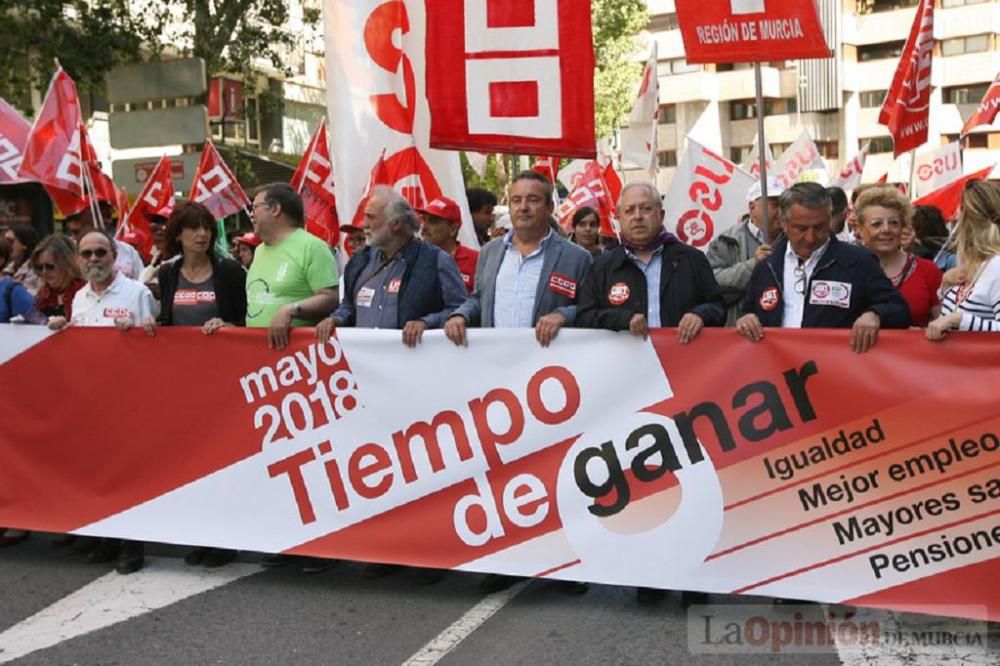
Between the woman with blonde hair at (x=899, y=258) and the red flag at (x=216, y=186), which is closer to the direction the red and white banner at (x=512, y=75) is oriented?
the woman with blonde hair

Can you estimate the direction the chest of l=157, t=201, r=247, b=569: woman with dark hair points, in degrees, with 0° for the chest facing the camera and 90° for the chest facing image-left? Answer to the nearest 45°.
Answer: approximately 0°

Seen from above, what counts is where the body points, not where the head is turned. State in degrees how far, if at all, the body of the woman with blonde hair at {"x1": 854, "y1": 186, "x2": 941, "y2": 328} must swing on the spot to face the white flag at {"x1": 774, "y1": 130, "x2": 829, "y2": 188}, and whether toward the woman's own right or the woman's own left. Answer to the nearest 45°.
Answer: approximately 180°

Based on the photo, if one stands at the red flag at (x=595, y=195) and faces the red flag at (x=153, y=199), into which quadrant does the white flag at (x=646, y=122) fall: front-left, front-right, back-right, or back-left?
back-right
